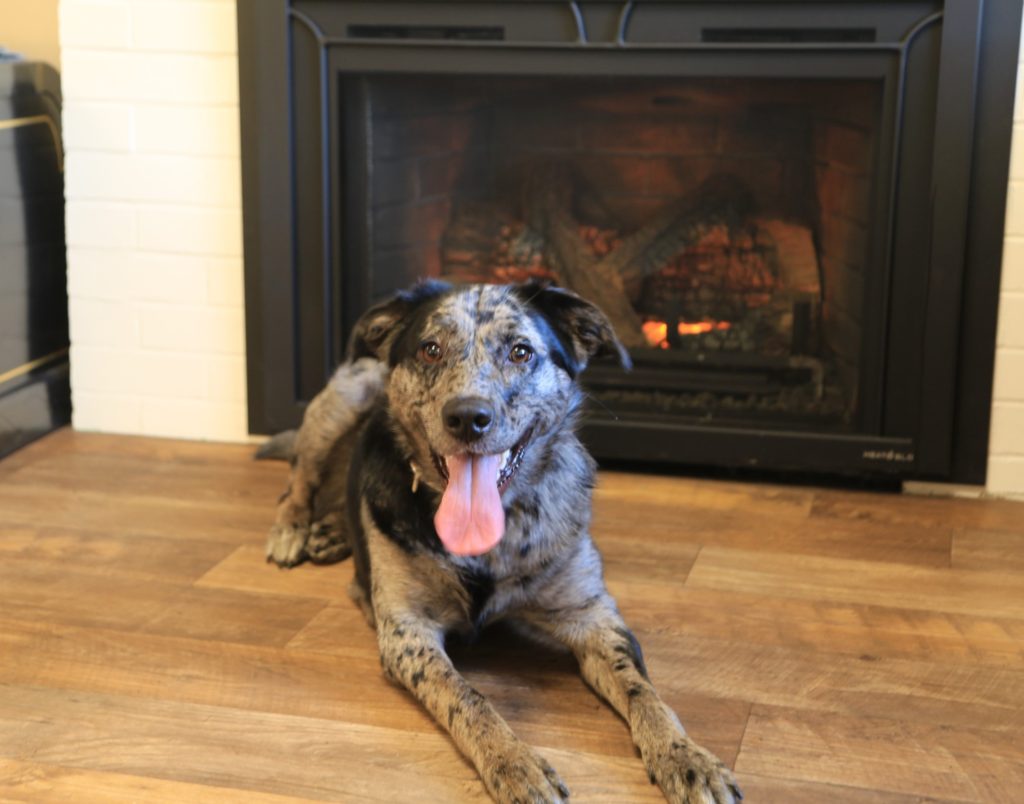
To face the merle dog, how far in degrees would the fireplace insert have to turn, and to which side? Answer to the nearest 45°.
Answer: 0° — it already faces it

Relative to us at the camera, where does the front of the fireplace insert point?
facing the viewer
